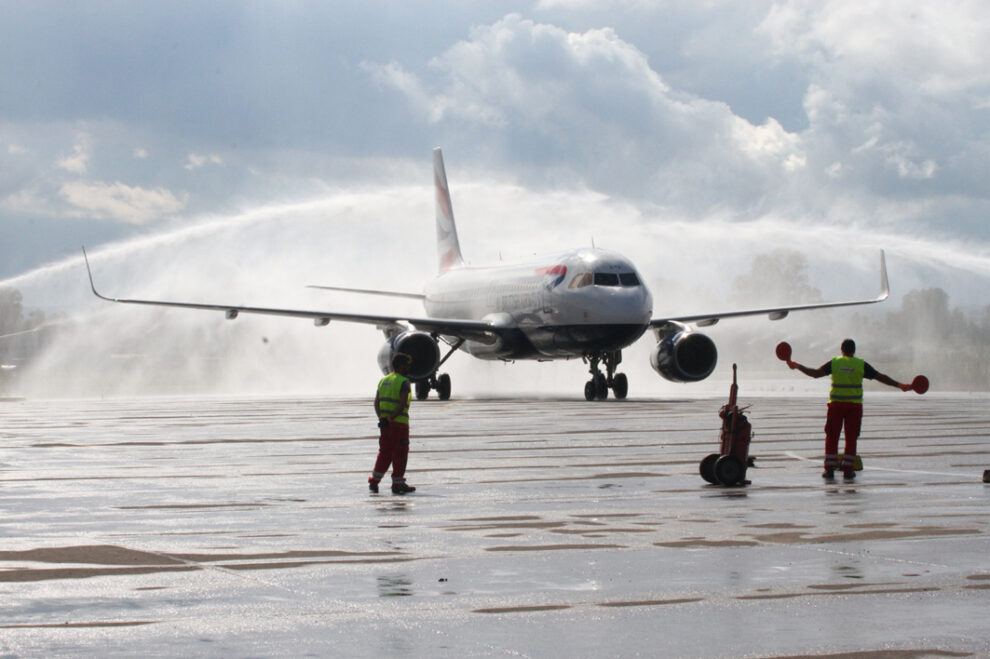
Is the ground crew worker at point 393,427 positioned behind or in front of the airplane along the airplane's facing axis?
in front

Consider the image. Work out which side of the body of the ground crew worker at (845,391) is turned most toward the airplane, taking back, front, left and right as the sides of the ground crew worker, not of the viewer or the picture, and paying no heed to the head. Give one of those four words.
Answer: front

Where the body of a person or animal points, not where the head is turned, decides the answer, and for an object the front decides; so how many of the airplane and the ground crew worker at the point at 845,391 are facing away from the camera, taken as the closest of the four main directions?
1

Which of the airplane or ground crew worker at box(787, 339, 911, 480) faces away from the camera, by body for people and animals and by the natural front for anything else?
the ground crew worker

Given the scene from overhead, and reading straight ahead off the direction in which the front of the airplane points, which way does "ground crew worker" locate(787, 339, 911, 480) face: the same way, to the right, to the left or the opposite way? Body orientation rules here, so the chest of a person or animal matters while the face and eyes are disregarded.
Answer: the opposite way

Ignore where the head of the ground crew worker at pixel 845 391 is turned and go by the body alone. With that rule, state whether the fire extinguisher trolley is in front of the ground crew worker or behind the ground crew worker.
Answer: behind

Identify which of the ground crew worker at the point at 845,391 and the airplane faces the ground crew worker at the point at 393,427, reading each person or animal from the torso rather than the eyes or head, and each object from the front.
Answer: the airplane

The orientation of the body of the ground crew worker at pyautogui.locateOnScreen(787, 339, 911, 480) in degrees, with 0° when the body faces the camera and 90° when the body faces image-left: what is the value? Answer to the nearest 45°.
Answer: approximately 180°

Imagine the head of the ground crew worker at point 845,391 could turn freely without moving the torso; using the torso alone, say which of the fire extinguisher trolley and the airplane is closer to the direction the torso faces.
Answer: the airplane
